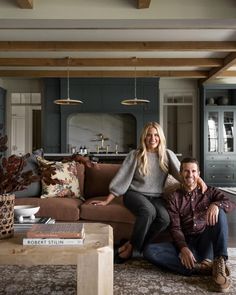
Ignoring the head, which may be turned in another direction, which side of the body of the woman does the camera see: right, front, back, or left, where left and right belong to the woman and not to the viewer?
front

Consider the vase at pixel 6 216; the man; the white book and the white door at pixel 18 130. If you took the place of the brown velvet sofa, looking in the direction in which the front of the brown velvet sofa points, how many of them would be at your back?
1

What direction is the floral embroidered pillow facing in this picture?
toward the camera

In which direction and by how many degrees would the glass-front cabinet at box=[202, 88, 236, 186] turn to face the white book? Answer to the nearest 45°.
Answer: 0° — it already faces it

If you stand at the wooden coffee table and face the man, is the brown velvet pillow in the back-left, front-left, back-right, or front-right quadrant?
front-left

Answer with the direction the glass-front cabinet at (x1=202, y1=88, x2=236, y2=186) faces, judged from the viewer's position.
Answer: facing the viewer

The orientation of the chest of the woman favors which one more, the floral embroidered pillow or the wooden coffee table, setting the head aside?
the wooden coffee table

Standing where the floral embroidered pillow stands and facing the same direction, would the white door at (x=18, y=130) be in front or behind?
behind

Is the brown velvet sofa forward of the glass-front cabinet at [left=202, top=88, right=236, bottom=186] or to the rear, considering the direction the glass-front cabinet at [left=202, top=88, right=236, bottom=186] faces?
forward

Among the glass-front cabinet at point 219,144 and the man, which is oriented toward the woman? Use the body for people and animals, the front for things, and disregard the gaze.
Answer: the glass-front cabinet

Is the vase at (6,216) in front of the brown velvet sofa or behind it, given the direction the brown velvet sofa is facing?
in front

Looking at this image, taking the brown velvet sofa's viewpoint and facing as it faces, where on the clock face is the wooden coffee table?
The wooden coffee table is roughly at 12 o'clock from the brown velvet sofa.

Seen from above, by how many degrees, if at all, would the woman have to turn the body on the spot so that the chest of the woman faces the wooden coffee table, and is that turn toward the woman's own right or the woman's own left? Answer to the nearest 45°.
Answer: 0° — they already face it

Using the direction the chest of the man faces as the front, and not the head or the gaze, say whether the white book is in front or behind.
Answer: in front

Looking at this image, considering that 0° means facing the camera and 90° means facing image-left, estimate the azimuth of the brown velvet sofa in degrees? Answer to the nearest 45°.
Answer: approximately 0°

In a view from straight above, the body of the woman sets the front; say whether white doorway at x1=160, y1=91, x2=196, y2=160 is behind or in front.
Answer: behind
